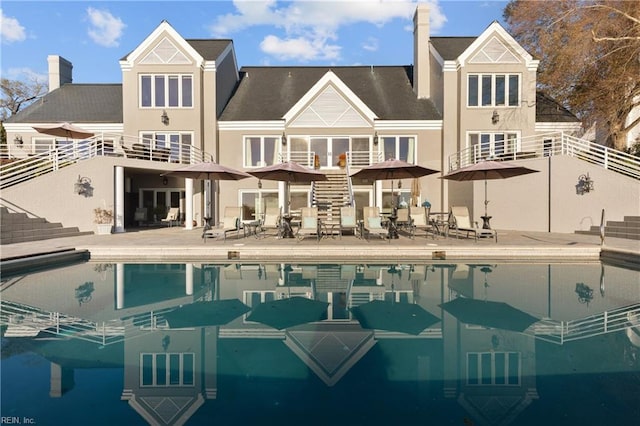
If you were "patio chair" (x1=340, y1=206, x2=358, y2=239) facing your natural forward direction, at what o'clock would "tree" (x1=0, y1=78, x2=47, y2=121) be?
The tree is roughly at 4 o'clock from the patio chair.

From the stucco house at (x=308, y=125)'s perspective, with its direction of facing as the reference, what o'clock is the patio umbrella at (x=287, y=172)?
The patio umbrella is roughly at 12 o'clock from the stucco house.

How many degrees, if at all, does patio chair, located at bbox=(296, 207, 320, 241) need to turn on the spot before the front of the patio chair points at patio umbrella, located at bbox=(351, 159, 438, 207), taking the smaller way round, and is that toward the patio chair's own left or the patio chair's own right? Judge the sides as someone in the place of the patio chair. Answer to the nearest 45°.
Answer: approximately 90° to the patio chair's own left

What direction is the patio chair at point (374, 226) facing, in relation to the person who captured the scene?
facing the viewer and to the right of the viewer

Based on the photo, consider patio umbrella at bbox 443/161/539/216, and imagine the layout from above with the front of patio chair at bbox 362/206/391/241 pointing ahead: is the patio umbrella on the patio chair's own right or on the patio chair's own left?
on the patio chair's own left

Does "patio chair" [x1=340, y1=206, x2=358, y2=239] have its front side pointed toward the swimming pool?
yes

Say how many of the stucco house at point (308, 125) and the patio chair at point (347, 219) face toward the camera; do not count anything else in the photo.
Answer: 2

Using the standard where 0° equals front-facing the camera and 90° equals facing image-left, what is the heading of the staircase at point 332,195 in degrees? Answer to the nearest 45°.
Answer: approximately 0°

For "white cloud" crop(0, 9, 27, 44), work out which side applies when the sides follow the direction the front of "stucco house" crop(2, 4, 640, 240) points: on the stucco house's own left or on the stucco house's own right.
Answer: on the stucco house's own right

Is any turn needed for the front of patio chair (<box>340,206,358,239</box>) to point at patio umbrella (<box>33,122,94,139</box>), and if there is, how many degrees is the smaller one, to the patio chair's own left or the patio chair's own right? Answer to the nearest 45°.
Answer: approximately 90° to the patio chair's own right

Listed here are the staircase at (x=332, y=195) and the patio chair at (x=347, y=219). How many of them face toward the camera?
2

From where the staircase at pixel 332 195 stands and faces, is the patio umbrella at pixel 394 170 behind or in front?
in front

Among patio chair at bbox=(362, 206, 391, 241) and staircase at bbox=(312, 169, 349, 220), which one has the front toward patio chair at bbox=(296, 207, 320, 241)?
the staircase

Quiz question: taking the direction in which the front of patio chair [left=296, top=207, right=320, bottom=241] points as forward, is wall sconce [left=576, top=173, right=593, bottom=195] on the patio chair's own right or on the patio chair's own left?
on the patio chair's own left

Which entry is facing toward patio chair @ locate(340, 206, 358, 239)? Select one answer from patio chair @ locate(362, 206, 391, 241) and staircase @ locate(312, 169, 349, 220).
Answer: the staircase
